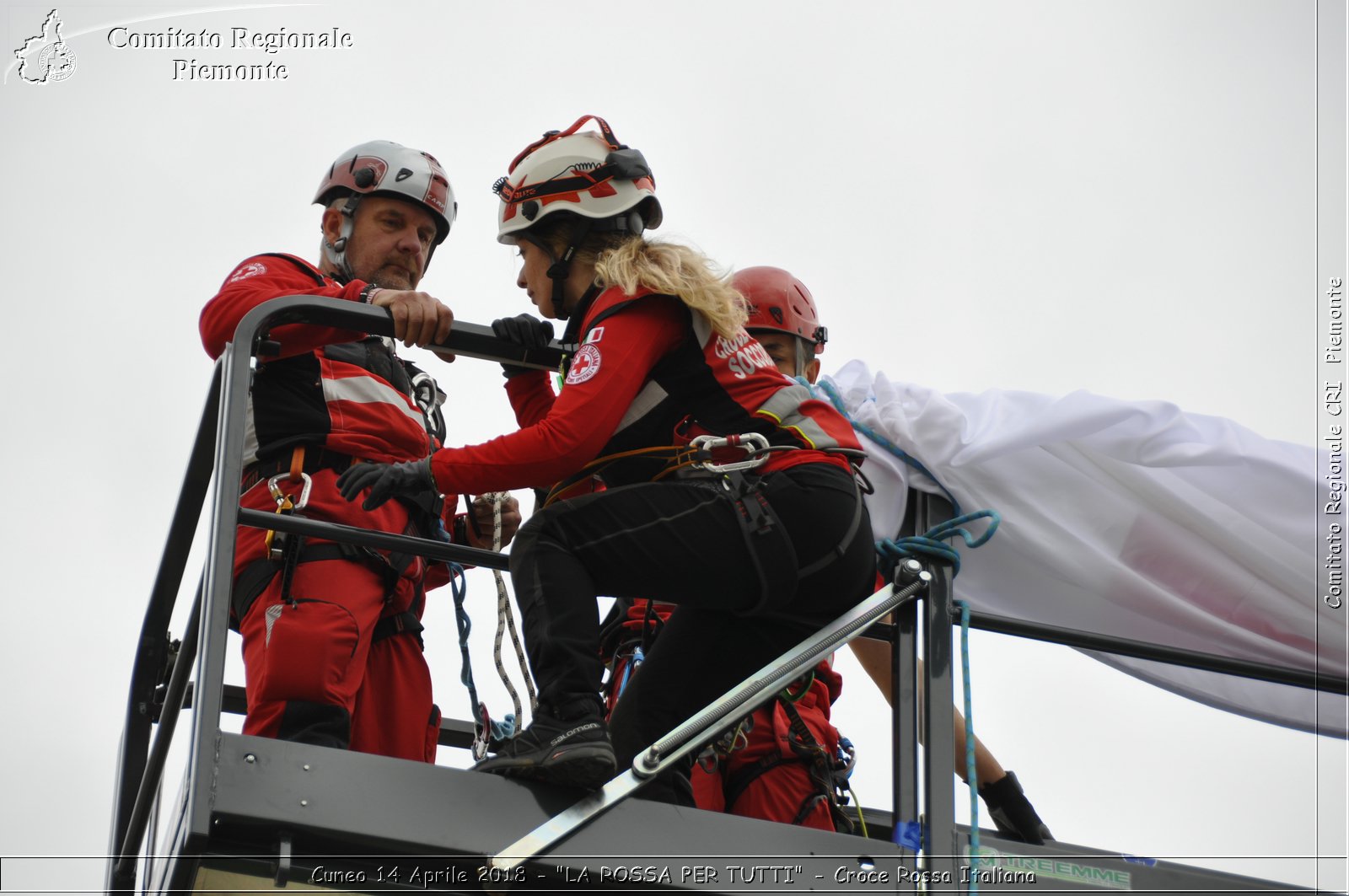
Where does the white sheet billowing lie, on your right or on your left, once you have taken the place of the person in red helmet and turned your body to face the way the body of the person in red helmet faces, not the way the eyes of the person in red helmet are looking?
on your left

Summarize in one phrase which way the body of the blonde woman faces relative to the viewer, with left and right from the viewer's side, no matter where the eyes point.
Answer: facing to the left of the viewer

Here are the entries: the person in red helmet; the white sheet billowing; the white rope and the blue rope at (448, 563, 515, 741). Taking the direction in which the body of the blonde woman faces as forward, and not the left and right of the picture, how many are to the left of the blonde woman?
0

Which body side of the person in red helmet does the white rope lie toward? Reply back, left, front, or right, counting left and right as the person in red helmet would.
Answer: front

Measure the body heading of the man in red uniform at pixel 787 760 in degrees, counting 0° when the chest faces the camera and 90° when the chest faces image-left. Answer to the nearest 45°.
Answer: approximately 45°

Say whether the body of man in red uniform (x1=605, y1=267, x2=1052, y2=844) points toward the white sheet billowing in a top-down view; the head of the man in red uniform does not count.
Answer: no

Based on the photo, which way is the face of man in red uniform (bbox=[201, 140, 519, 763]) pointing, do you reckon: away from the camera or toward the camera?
toward the camera

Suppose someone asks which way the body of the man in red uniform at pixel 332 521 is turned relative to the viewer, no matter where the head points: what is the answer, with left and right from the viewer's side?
facing the viewer and to the right of the viewer

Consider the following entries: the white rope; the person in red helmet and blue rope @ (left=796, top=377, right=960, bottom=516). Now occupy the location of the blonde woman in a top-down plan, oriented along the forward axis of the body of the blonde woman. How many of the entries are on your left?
0

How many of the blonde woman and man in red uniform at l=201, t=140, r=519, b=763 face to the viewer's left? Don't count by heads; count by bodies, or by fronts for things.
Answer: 1

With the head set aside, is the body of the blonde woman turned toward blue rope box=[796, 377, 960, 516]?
no

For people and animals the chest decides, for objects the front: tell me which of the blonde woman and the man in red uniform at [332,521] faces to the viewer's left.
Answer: the blonde woman

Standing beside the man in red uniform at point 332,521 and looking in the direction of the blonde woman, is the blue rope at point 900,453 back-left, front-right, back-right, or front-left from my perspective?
front-left
